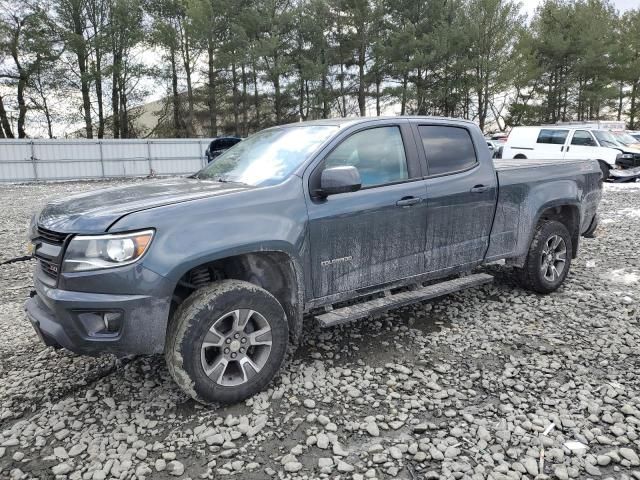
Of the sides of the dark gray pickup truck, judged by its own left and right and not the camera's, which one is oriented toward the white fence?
right

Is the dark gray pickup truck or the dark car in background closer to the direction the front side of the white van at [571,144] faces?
the dark gray pickup truck

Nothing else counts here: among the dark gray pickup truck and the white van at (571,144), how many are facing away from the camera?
0

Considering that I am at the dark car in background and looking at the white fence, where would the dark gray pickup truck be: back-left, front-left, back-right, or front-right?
back-left

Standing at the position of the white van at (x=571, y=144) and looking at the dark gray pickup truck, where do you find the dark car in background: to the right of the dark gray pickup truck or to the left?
right

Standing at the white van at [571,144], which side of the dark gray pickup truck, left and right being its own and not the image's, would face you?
back

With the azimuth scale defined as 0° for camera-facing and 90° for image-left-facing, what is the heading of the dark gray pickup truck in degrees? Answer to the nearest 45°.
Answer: approximately 45°

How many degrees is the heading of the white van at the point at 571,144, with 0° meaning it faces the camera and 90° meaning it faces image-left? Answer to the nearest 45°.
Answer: approximately 315°

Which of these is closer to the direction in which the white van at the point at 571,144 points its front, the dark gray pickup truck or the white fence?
the dark gray pickup truck

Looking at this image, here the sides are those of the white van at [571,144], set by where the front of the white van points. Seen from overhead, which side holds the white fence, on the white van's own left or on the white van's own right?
on the white van's own right

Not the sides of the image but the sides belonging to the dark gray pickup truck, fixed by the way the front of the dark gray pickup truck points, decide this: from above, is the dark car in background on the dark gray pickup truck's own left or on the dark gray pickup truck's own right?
on the dark gray pickup truck's own right
